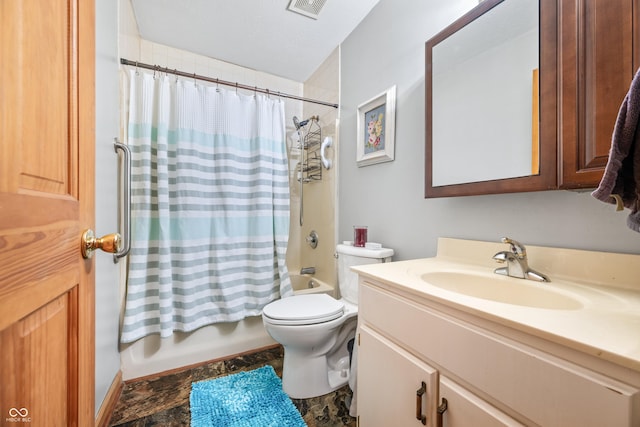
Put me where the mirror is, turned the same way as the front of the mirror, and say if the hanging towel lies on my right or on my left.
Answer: on my left

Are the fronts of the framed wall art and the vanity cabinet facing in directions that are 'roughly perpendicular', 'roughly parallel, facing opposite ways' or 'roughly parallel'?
roughly parallel

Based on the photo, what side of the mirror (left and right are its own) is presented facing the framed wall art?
right

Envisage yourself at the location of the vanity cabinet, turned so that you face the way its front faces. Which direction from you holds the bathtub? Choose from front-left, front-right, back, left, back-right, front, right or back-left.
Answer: right

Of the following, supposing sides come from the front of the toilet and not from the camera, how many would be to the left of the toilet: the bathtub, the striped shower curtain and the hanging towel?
1

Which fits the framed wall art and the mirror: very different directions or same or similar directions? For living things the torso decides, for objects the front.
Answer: same or similar directions

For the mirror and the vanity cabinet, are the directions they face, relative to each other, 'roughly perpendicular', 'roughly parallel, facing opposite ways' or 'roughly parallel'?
roughly parallel

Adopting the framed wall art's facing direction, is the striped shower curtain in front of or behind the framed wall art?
in front

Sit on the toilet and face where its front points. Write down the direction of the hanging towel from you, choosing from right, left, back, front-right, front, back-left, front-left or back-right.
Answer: left

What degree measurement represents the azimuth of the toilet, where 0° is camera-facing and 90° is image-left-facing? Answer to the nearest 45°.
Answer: approximately 45°

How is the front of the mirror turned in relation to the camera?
facing the viewer and to the left of the viewer

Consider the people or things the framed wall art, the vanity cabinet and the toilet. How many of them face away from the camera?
0
